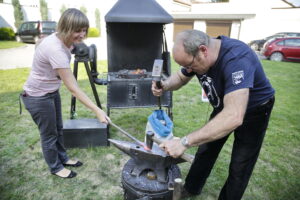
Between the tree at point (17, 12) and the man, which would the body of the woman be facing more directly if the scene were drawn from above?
the man

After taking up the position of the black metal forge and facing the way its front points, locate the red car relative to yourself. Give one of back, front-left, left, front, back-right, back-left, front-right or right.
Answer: back-left

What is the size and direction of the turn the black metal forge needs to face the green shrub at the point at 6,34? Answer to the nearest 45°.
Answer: approximately 135° to its right

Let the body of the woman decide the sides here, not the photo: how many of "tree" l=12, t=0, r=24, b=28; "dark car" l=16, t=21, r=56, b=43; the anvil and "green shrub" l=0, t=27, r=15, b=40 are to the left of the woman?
3

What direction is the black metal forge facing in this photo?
toward the camera

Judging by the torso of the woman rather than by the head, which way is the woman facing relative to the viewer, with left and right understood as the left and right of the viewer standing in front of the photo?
facing to the right of the viewer

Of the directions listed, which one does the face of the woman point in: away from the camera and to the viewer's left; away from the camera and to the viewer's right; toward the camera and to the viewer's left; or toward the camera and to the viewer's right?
toward the camera and to the viewer's right

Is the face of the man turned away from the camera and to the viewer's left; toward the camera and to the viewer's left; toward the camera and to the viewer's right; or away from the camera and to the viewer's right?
toward the camera and to the viewer's left

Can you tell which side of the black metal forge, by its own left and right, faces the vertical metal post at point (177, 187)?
front
